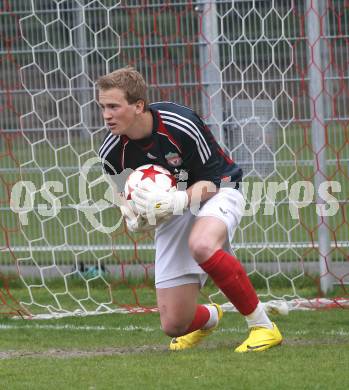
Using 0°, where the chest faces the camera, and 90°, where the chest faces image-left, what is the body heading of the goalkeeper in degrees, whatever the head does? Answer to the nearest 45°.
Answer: approximately 45°

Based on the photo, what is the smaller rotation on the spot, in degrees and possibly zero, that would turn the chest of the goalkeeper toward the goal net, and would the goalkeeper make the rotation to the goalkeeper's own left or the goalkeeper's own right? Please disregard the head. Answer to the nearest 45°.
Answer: approximately 135° to the goalkeeper's own right

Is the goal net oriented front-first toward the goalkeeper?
yes

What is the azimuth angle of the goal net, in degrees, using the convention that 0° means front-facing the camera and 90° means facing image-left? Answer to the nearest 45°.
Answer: approximately 0°

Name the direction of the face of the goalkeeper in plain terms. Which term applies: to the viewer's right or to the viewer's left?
to the viewer's left
